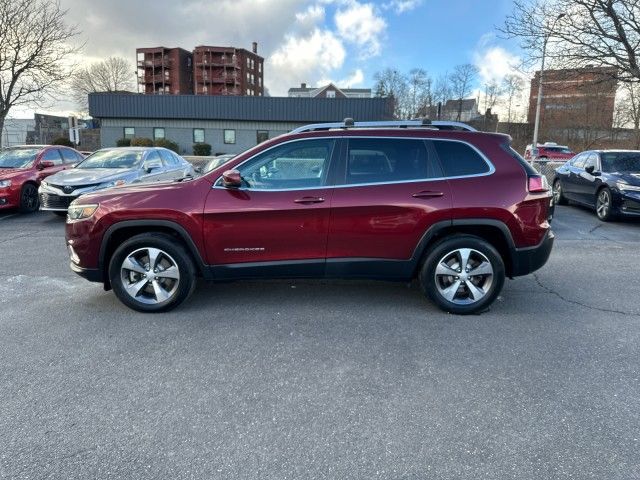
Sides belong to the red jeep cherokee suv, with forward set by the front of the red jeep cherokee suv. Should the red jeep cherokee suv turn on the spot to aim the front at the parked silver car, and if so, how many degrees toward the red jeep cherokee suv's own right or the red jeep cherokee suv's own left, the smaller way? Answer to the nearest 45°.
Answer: approximately 45° to the red jeep cherokee suv's own right

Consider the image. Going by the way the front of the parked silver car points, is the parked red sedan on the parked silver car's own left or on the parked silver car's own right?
on the parked silver car's own right

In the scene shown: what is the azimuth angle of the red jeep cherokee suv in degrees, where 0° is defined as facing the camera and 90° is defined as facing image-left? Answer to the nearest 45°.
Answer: approximately 90°

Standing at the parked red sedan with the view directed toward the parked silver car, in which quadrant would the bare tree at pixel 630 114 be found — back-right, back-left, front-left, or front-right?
front-left

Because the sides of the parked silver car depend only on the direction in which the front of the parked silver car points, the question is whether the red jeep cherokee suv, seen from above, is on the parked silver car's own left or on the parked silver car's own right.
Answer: on the parked silver car's own left

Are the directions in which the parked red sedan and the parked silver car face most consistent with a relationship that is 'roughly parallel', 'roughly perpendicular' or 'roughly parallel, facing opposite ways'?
roughly parallel

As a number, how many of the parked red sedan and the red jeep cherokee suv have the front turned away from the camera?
0

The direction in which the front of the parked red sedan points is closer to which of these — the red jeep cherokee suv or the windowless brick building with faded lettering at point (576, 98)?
the red jeep cherokee suv

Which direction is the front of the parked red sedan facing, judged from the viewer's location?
facing the viewer and to the left of the viewer

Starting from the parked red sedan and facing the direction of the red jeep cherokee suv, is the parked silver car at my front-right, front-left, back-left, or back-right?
front-left

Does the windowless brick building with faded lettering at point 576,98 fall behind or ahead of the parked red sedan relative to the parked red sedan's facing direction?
behind

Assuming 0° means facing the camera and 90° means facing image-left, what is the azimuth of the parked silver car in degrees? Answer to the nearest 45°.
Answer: approximately 45°

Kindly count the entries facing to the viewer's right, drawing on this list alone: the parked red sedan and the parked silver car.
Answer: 0
